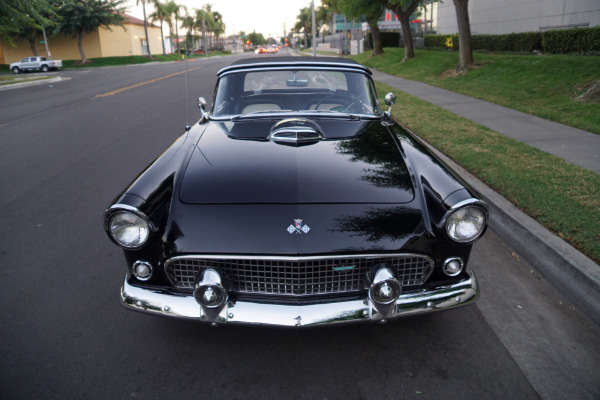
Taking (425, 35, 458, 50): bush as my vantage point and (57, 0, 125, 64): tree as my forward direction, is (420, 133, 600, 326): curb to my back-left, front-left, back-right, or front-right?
back-left

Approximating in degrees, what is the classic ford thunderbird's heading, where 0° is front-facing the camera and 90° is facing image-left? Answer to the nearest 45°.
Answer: approximately 0°

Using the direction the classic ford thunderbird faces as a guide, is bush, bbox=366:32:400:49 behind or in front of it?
behind

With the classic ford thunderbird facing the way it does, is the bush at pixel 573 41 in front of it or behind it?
behind

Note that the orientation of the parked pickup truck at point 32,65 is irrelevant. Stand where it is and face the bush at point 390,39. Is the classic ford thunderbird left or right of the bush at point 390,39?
right

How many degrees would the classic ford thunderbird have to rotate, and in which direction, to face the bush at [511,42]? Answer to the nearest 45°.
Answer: approximately 135° to its left

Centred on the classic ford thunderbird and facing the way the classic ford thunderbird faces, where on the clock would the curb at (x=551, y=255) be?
The curb is roughly at 10 o'clock from the classic ford thunderbird.

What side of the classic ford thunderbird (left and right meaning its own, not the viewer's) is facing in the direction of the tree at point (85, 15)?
back

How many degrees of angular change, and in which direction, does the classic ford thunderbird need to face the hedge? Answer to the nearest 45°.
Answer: approximately 135° to its left

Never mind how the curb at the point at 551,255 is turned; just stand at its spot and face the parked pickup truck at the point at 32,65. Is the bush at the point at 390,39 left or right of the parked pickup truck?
right

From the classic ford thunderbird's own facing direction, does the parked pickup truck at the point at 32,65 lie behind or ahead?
behind

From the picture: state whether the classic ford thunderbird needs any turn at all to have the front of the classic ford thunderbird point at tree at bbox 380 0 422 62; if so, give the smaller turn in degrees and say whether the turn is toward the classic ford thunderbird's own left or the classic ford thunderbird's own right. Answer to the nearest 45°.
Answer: approximately 180°
